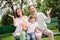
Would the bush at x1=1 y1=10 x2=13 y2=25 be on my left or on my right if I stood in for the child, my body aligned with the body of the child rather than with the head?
on my right

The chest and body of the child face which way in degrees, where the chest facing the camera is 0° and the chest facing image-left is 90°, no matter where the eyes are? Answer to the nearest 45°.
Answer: approximately 0°
